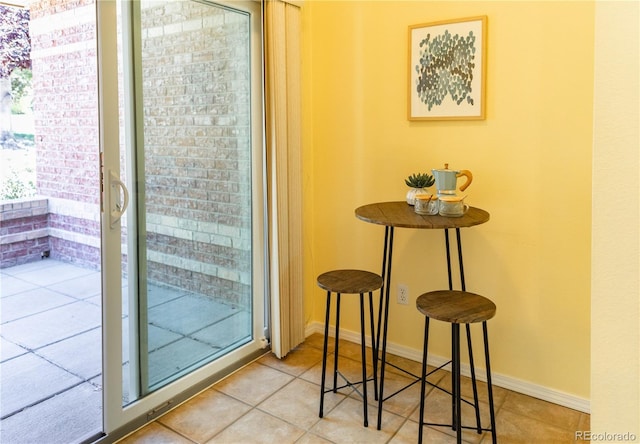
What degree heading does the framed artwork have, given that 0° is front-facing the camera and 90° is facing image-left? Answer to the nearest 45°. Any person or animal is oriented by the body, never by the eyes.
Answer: approximately 45°

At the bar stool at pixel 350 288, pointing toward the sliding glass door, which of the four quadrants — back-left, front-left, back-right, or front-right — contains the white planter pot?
back-right
